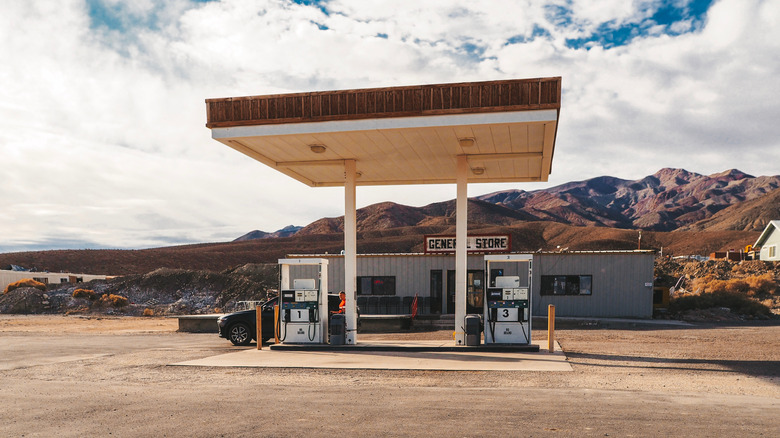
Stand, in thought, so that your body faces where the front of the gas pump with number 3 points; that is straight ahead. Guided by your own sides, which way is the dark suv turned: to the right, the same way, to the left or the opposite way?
to the right

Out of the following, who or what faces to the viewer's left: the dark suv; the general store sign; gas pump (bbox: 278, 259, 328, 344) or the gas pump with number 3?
the dark suv

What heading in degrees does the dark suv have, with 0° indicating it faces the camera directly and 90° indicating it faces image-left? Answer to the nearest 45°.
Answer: approximately 90°

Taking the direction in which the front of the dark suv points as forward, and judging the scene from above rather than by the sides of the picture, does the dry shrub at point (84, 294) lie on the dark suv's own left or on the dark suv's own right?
on the dark suv's own right

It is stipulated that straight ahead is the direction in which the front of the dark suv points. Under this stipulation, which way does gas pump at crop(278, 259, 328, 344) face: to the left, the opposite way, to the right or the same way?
to the left

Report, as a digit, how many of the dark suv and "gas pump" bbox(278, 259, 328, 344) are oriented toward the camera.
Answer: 1

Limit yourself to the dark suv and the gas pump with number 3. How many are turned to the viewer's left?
1

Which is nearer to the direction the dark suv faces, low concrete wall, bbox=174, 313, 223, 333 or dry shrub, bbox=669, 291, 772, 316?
the low concrete wall

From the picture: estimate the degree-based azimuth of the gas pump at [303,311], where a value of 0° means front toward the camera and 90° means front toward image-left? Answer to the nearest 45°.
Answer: approximately 0°

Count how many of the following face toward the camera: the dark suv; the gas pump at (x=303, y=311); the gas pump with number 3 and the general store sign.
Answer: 3
